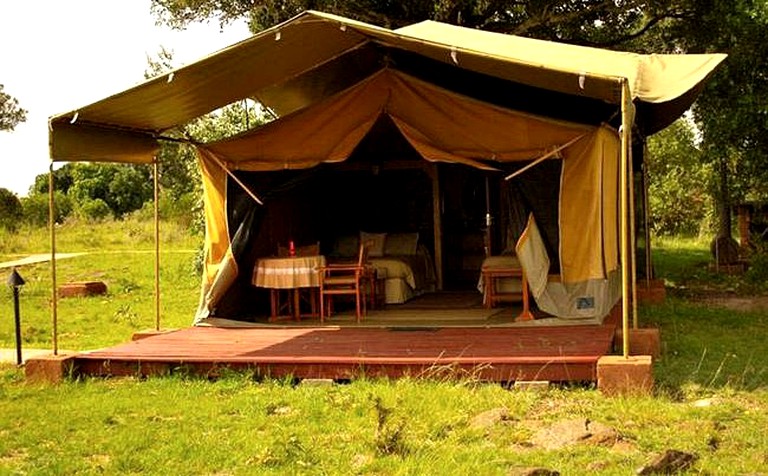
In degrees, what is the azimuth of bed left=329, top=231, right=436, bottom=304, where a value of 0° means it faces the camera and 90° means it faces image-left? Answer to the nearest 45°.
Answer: approximately 0°

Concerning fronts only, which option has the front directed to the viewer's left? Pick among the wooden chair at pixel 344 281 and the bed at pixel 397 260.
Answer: the wooden chair

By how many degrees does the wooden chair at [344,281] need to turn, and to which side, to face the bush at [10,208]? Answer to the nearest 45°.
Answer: approximately 45° to its right

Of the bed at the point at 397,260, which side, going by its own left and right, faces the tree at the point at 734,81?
left

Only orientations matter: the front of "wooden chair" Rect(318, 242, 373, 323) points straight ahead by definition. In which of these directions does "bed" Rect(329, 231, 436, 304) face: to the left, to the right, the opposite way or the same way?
to the left

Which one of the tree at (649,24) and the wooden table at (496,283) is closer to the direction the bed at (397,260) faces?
the wooden table

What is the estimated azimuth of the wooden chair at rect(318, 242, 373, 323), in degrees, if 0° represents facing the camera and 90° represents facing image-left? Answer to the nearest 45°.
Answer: approximately 90°

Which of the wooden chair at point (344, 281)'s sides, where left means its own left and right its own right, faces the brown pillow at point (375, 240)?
right

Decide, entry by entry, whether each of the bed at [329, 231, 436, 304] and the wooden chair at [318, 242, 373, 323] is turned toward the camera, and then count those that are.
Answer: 1
